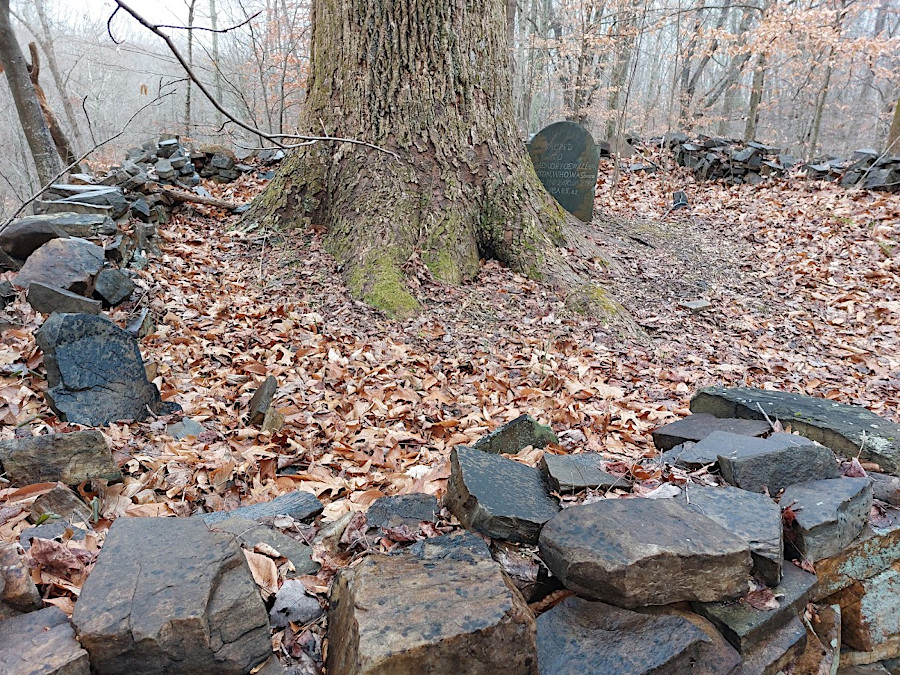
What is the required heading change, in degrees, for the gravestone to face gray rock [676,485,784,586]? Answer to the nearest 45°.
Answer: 0° — it already faces it

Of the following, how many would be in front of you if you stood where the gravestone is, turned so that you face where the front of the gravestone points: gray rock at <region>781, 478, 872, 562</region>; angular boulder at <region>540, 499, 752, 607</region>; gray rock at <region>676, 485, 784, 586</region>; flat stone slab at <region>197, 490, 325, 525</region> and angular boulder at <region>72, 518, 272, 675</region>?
5

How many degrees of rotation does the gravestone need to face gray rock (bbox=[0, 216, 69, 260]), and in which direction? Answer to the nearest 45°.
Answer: approximately 45° to its right

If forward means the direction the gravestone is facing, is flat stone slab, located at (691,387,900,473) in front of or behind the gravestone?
in front

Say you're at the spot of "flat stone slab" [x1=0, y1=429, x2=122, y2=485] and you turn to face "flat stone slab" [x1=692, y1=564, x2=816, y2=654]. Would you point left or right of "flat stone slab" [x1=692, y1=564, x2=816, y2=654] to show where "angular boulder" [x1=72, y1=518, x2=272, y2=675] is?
right

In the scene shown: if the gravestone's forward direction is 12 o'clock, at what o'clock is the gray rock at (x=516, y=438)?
The gray rock is roughly at 12 o'clock from the gravestone.

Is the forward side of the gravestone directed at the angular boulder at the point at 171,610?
yes

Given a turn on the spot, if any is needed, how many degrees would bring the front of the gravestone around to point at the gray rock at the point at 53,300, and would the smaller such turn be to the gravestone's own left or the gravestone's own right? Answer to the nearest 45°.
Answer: approximately 45° to the gravestone's own right

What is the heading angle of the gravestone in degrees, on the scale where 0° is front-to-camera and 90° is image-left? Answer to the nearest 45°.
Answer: approximately 0°

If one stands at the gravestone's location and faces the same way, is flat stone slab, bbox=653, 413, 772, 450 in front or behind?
in front

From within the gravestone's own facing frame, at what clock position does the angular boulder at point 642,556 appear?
The angular boulder is roughly at 12 o'clock from the gravestone.

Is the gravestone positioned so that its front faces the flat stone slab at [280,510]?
yes
